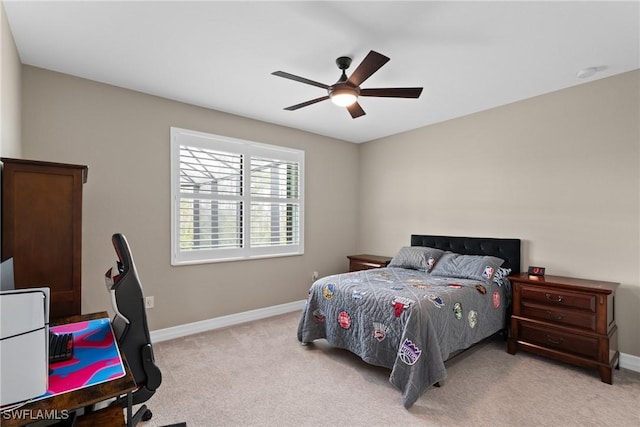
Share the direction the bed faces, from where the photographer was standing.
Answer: facing the viewer and to the left of the viewer

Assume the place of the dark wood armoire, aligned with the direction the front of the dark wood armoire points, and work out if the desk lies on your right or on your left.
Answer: on your right

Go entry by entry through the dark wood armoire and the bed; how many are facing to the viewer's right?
1

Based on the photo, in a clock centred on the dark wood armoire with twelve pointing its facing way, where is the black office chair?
The black office chair is roughly at 2 o'clock from the dark wood armoire.

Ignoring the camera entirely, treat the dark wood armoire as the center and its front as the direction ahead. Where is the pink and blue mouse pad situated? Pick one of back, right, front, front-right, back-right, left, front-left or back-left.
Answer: right

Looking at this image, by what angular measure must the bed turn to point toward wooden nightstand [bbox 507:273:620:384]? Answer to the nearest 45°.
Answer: approximately 135° to its left

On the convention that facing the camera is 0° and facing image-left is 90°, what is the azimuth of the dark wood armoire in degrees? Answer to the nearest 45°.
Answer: approximately 270°

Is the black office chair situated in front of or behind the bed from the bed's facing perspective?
in front

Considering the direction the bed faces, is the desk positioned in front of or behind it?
in front

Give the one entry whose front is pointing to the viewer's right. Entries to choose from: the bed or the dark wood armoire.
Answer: the dark wood armoire

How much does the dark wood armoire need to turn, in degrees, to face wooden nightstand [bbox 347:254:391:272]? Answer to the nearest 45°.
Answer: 0° — it already faces it
